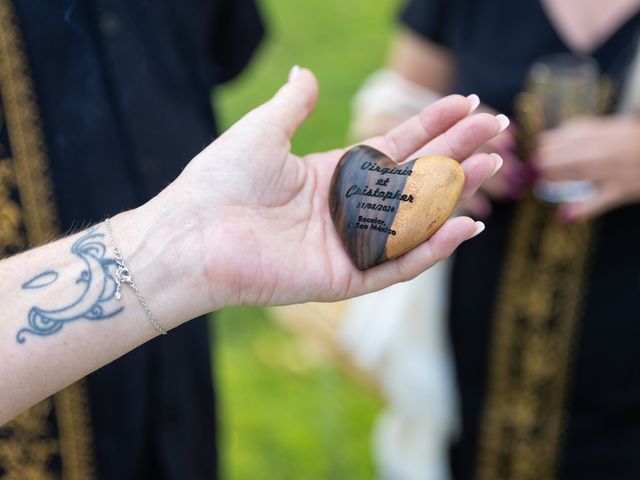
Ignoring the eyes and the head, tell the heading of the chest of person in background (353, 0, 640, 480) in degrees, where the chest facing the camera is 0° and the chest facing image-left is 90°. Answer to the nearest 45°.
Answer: approximately 0°

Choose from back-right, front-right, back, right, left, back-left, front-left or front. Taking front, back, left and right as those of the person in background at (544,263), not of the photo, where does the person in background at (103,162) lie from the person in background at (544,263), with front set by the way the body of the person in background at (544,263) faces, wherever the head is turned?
front-right
